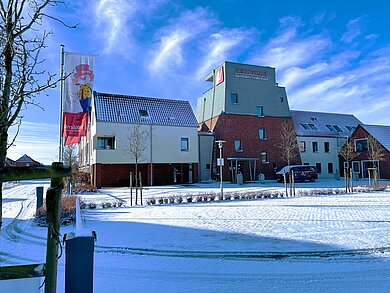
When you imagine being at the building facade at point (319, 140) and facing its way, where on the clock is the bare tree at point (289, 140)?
The bare tree is roughly at 1 o'clock from the building facade.

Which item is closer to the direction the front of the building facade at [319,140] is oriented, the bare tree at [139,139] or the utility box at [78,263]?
the utility box

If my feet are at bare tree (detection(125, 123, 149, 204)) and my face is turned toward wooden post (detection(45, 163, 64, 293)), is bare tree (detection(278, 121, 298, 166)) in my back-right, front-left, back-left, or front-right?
back-left

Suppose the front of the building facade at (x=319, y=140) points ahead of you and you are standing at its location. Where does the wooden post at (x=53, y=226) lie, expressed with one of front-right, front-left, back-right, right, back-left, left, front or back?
front

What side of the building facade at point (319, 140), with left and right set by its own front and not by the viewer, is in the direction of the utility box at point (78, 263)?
front

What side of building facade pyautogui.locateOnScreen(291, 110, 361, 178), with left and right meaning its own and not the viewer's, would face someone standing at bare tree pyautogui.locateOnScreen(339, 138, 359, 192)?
front

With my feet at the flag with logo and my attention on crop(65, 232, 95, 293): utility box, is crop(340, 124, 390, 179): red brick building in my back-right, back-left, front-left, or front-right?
back-left

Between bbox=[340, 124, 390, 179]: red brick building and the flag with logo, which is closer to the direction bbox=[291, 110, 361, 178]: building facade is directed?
the flag with logo

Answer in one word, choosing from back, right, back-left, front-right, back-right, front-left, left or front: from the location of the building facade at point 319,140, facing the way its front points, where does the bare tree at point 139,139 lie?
front-right

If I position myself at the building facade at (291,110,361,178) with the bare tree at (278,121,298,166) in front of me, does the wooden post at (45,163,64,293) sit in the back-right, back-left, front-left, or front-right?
front-left

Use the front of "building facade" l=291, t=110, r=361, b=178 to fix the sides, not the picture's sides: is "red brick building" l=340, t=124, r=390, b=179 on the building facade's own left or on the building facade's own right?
on the building facade's own left

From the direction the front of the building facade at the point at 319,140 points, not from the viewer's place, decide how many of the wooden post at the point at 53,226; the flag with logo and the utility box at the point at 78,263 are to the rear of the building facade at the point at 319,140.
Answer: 0

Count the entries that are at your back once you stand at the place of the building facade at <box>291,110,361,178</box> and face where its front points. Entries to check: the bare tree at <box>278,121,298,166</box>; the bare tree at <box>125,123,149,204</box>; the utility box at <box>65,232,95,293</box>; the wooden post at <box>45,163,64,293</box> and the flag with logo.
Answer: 0

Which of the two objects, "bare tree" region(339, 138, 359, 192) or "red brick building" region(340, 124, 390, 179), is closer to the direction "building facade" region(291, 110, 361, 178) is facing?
the bare tree

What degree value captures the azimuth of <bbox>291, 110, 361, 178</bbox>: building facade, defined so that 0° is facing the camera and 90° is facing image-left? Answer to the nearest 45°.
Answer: approximately 0°

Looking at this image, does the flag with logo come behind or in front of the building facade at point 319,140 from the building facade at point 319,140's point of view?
in front

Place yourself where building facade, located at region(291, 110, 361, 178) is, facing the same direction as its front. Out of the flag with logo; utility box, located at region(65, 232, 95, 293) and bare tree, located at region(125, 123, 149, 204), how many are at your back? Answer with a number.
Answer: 0

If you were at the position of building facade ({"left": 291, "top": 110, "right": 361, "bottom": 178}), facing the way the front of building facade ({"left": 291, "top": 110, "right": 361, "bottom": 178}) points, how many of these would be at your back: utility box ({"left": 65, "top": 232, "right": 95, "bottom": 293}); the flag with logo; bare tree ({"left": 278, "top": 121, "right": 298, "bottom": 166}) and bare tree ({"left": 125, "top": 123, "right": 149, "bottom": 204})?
0
